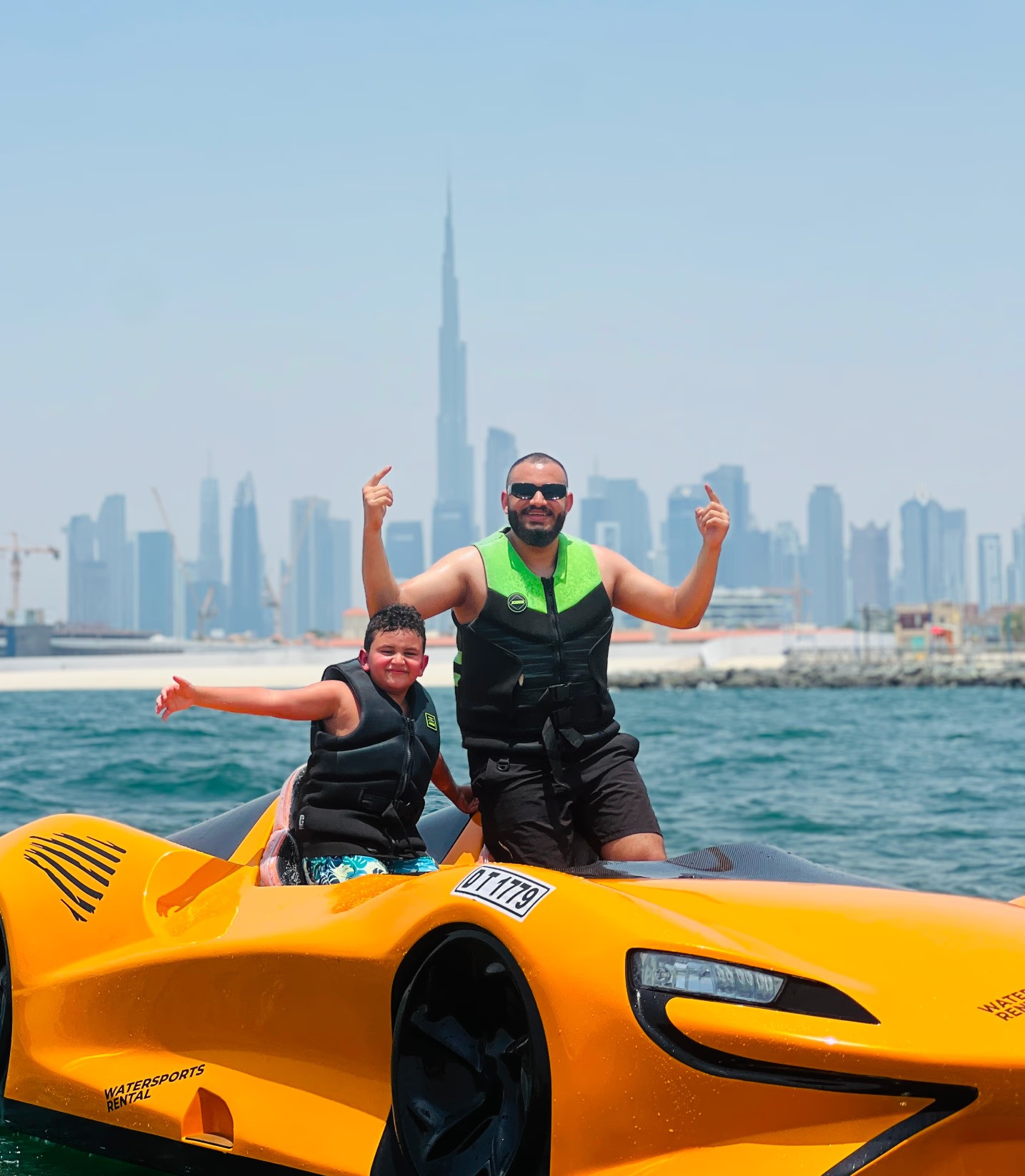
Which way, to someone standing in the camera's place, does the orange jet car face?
facing the viewer and to the right of the viewer

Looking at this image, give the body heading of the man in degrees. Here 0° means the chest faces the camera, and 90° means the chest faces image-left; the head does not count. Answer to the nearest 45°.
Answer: approximately 0°
